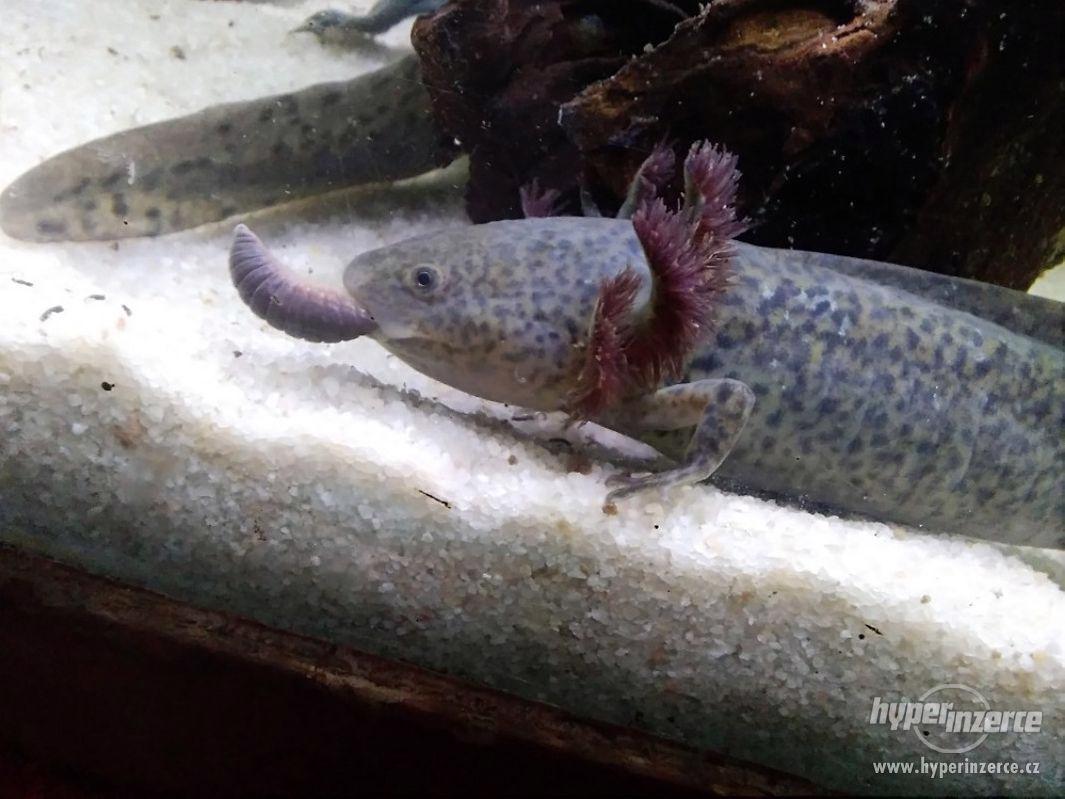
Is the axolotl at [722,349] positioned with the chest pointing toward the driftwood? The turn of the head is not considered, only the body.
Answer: no

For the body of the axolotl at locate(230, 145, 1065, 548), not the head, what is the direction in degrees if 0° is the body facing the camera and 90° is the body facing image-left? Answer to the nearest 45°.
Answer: approximately 90°
